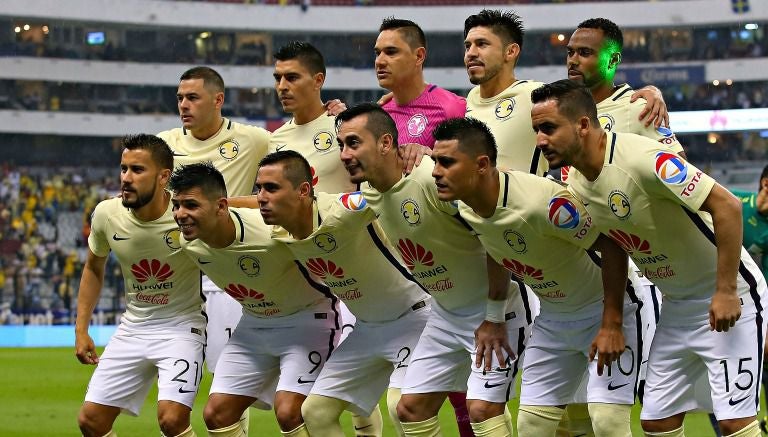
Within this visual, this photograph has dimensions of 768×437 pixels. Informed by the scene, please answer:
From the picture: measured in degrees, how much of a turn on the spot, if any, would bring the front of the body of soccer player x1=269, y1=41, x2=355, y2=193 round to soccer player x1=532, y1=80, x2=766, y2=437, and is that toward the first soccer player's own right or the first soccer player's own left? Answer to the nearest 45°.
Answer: approximately 90° to the first soccer player's own left

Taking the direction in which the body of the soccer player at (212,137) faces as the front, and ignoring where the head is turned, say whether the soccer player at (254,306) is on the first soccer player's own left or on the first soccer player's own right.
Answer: on the first soccer player's own left

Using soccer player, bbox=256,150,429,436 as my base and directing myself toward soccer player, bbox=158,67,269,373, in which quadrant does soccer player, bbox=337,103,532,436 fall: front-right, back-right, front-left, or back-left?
back-right

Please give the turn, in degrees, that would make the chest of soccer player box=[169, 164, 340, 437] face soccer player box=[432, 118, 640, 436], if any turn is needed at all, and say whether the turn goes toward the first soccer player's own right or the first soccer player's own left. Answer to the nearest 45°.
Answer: approximately 90° to the first soccer player's own left

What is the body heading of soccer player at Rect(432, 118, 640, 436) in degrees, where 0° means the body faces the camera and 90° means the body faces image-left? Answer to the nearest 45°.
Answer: approximately 45°

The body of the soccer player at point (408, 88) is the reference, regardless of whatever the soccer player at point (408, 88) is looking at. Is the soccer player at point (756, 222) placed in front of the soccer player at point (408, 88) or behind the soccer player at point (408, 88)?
behind

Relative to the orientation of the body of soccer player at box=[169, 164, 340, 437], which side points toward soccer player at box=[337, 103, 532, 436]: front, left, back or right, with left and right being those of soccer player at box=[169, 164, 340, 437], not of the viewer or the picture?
left

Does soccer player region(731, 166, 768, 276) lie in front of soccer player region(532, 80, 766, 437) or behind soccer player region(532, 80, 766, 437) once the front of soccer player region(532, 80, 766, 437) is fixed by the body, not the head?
behind
